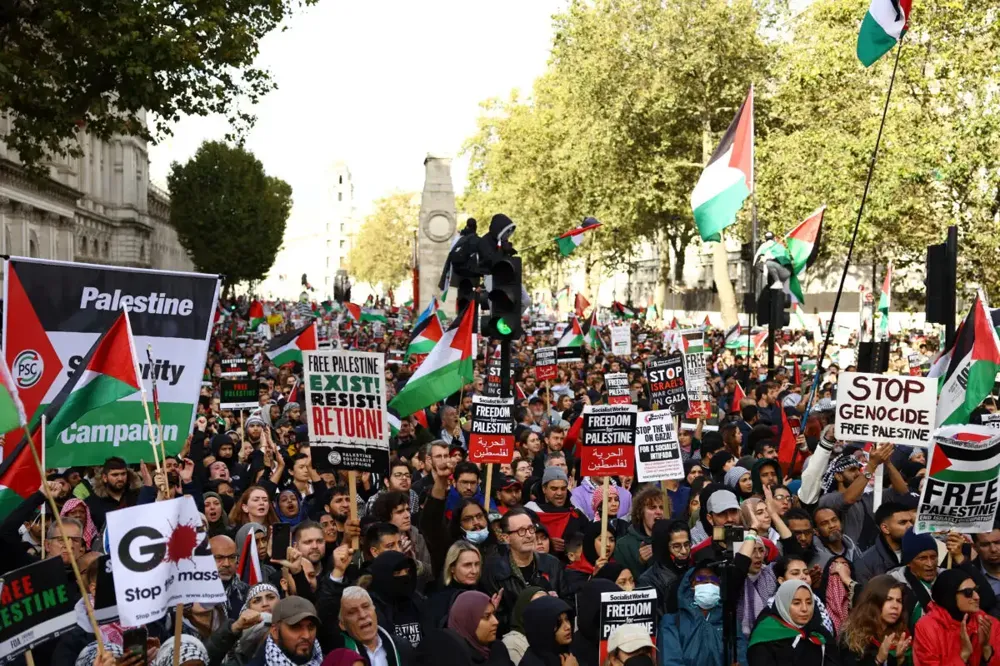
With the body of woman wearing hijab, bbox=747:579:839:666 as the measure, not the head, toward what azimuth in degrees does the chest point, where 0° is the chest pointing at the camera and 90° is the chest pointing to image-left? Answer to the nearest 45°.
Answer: approximately 315°

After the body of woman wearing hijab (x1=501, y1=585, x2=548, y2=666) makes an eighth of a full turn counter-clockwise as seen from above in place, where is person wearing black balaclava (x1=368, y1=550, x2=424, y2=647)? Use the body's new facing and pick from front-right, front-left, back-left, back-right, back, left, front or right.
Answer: back

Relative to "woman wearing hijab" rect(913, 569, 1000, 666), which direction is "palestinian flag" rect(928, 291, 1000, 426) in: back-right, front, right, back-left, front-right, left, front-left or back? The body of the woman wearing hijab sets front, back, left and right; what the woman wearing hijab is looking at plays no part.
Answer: back-left

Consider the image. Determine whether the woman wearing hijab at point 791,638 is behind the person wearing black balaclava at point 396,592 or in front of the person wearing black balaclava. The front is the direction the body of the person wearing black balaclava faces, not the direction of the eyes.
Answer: in front

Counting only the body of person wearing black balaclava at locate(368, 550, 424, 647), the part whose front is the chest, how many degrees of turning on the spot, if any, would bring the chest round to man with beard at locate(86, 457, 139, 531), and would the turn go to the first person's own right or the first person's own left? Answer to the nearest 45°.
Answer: approximately 180°

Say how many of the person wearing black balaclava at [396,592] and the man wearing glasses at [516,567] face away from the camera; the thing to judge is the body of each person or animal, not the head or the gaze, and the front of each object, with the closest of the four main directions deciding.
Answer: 0

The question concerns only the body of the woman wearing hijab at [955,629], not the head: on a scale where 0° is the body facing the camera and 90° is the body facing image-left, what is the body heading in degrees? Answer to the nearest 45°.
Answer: approximately 315°

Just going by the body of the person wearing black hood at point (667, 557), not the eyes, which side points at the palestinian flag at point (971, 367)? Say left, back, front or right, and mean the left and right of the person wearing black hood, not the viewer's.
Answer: left

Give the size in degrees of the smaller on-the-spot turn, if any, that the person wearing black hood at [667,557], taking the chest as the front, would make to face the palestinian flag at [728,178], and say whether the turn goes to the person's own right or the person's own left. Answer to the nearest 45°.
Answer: approximately 135° to the person's own left
